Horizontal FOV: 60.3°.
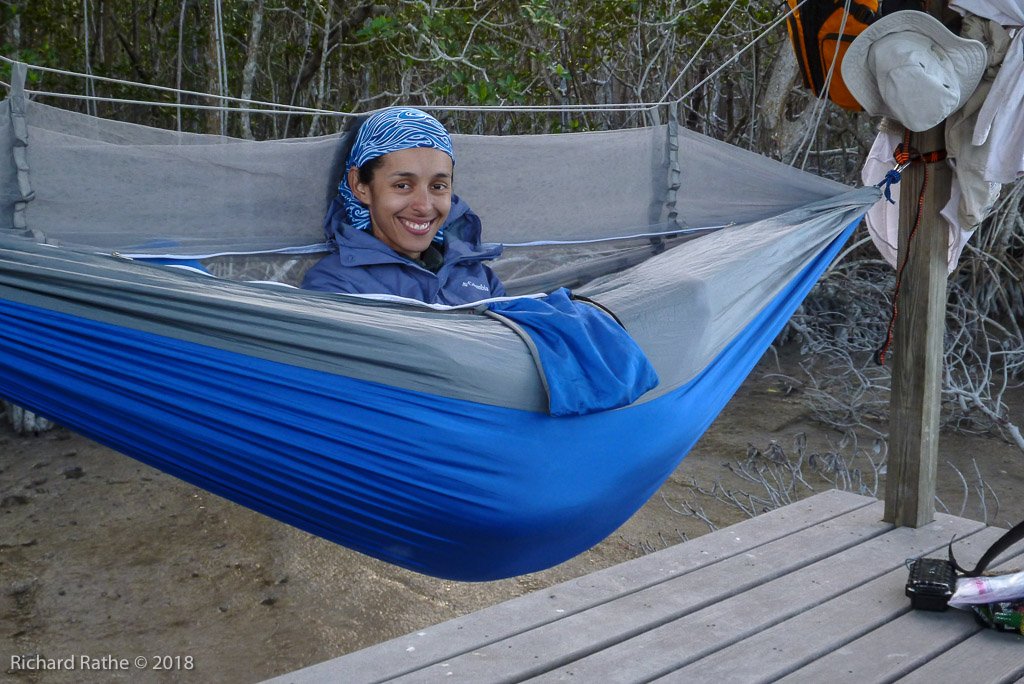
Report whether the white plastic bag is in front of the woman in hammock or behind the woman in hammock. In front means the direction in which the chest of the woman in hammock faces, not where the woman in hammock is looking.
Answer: in front

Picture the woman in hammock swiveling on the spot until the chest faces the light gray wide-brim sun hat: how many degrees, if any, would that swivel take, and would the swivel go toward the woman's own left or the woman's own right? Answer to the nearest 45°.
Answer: approximately 45° to the woman's own left

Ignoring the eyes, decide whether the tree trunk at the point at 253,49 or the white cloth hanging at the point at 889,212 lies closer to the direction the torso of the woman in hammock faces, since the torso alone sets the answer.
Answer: the white cloth hanging

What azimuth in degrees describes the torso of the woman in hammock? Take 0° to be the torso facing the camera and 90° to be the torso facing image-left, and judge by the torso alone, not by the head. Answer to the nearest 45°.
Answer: approximately 315°

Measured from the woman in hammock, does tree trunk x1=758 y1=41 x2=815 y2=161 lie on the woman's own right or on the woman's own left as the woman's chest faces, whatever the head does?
on the woman's own left

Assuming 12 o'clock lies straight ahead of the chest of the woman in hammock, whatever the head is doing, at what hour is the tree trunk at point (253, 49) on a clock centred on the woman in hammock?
The tree trunk is roughly at 7 o'clock from the woman in hammock.

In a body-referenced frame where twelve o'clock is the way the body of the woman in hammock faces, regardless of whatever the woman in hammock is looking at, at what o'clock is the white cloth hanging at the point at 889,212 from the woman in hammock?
The white cloth hanging is roughly at 10 o'clock from the woman in hammock.

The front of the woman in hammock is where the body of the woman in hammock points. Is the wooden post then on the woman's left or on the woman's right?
on the woman's left

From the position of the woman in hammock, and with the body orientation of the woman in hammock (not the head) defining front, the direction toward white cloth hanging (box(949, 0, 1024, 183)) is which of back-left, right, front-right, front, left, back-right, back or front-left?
front-left

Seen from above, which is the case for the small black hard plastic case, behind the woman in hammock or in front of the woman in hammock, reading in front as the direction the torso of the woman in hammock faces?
in front
